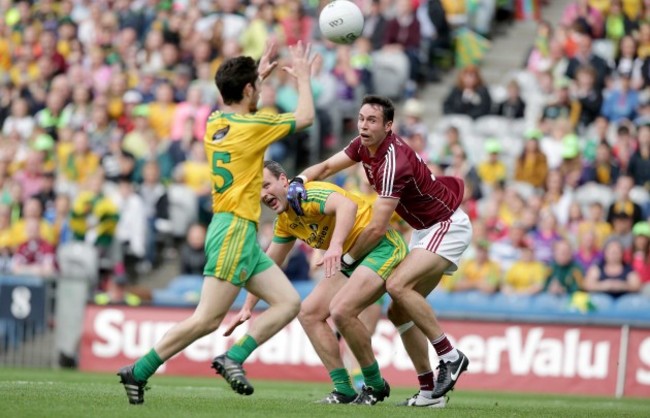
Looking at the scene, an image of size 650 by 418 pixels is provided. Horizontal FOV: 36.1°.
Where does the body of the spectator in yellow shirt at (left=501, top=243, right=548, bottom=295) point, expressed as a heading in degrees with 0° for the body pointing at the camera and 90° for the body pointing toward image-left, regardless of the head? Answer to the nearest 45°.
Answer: approximately 0°

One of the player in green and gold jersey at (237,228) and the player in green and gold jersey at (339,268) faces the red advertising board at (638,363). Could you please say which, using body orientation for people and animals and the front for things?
the player in green and gold jersey at (237,228)

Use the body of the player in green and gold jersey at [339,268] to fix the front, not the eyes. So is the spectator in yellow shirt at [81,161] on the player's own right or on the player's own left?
on the player's own right

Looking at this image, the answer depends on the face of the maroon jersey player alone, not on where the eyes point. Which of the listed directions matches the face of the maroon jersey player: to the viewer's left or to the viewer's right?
to the viewer's left

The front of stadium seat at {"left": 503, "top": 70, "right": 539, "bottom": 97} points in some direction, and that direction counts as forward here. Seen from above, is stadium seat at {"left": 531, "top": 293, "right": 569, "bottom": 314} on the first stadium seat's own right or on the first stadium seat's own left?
on the first stadium seat's own left
